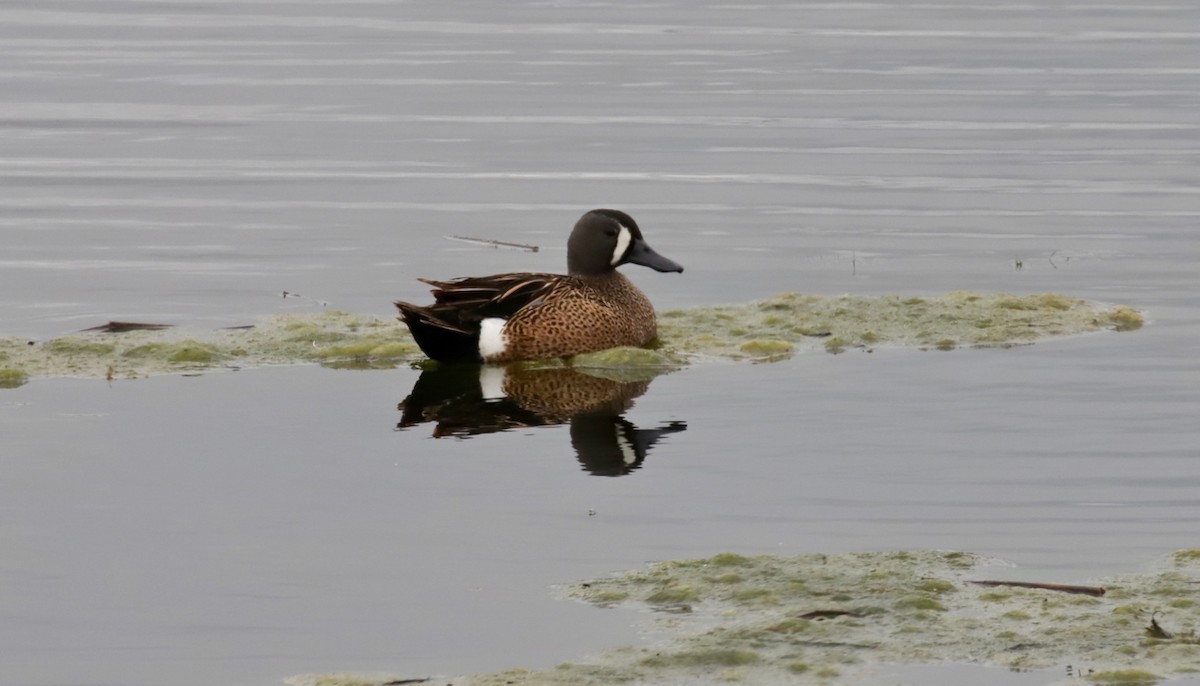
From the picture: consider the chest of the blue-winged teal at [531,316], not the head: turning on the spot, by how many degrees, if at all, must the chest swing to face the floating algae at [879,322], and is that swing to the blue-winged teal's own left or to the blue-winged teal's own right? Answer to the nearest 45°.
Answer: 0° — it already faces it

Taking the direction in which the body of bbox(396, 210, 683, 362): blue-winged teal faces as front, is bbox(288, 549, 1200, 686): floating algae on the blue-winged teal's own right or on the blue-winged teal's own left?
on the blue-winged teal's own right

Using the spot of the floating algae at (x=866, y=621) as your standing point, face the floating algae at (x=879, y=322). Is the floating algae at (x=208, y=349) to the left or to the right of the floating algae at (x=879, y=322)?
left

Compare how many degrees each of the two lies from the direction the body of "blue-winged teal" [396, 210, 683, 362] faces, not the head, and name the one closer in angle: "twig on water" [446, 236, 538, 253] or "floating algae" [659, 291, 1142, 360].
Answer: the floating algae

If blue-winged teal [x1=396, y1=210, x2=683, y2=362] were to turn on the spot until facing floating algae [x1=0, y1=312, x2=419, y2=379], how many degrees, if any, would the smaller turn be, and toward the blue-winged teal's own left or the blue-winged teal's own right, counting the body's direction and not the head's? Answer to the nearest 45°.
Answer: approximately 180°

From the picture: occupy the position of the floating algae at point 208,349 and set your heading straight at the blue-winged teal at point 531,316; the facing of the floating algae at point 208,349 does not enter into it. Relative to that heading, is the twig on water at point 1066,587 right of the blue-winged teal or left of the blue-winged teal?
right

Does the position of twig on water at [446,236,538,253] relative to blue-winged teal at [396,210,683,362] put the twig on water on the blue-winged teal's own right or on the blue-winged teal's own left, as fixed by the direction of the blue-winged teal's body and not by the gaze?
on the blue-winged teal's own left

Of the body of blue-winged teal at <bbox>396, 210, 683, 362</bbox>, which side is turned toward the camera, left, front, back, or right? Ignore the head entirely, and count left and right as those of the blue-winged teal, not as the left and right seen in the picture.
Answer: right

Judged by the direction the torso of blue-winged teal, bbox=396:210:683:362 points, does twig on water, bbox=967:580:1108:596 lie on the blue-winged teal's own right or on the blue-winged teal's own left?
on the blue-winged teal's own right
